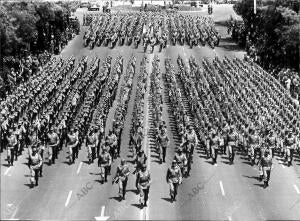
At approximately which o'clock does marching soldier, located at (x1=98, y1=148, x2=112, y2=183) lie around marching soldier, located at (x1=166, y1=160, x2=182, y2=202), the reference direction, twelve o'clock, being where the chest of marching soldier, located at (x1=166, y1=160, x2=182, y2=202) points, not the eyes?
marching soldier, located at (x1=98, y1=148, x2=112, y2=183) is roughly at 4 o'clock from marching soldier, located at (x1=166, y1=160, x2=182, y2=202).

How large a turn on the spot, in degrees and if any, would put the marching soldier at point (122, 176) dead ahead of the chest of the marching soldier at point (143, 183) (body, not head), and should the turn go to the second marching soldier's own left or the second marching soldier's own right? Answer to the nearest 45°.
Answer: approximately 135° to the second marching soldier's own right

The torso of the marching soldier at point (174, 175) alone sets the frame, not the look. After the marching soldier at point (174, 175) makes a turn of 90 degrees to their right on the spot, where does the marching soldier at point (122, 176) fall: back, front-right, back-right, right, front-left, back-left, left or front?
front

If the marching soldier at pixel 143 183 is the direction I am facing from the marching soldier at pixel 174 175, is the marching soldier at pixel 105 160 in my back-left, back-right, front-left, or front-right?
front-right

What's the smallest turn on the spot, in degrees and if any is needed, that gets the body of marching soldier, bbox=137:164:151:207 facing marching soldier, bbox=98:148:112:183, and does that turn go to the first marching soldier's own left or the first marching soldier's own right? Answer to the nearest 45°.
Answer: approximately 135° to the first marching soldier's own right

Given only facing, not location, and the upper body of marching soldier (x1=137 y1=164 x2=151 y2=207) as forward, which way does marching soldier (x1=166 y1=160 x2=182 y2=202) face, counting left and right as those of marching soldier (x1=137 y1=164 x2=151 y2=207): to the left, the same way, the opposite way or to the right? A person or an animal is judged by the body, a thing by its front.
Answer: the same way

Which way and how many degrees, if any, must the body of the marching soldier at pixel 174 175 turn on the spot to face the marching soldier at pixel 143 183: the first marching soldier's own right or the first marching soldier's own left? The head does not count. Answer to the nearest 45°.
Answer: approximately 45° to the first marching soldier's own right

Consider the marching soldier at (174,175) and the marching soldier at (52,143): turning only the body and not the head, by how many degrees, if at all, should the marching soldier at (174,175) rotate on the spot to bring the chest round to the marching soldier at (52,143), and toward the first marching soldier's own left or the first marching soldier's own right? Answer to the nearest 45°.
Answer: approximately 135° to the first marching soldier's own right

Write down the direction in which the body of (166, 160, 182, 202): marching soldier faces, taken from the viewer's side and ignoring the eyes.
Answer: toward the camera

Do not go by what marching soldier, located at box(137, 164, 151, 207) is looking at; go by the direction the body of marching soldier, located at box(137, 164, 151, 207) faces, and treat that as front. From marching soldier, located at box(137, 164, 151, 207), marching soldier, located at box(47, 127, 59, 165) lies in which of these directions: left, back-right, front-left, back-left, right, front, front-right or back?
back-right

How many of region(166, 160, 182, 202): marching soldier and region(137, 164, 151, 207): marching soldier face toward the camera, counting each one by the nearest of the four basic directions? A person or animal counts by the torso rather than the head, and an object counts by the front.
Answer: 2
